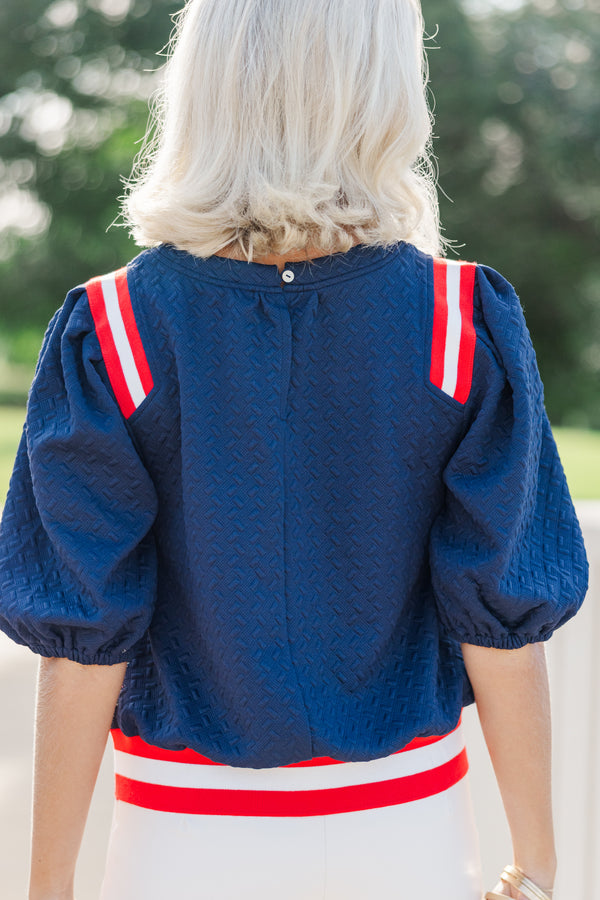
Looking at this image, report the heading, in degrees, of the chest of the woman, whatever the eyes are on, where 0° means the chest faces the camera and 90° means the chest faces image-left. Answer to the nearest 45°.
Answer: approximately 180°

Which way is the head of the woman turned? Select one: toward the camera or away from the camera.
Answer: away from the camera
